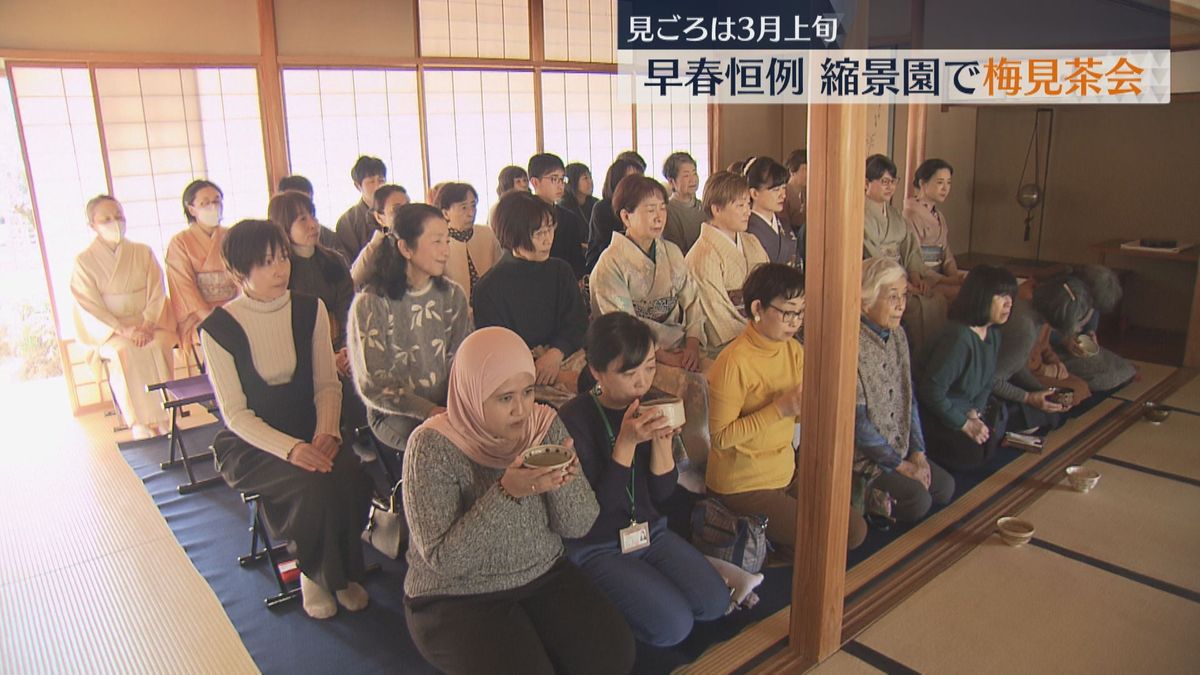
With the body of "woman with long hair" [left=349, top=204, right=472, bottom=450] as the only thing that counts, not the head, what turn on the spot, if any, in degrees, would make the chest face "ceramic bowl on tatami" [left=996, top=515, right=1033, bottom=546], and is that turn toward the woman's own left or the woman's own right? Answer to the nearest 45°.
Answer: approximately 45° to the woman's own left

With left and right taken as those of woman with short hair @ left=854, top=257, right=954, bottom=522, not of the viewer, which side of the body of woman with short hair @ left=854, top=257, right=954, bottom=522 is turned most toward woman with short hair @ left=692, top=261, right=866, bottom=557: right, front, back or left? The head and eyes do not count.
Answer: right

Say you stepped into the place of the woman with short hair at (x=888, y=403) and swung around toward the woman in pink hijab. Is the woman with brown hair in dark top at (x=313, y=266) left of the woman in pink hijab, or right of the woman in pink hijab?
right
